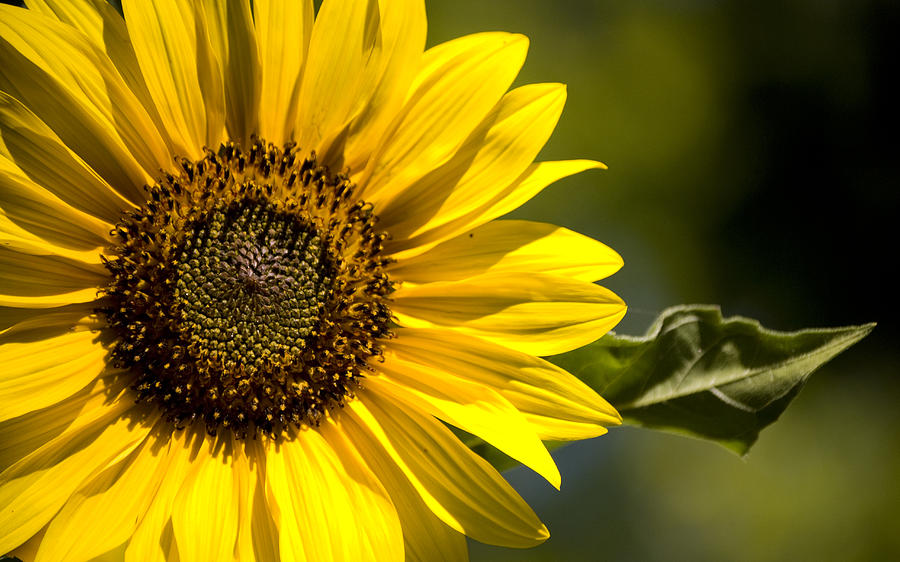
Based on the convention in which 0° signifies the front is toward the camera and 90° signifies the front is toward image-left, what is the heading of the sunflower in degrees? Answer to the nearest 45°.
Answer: approximately 0°
